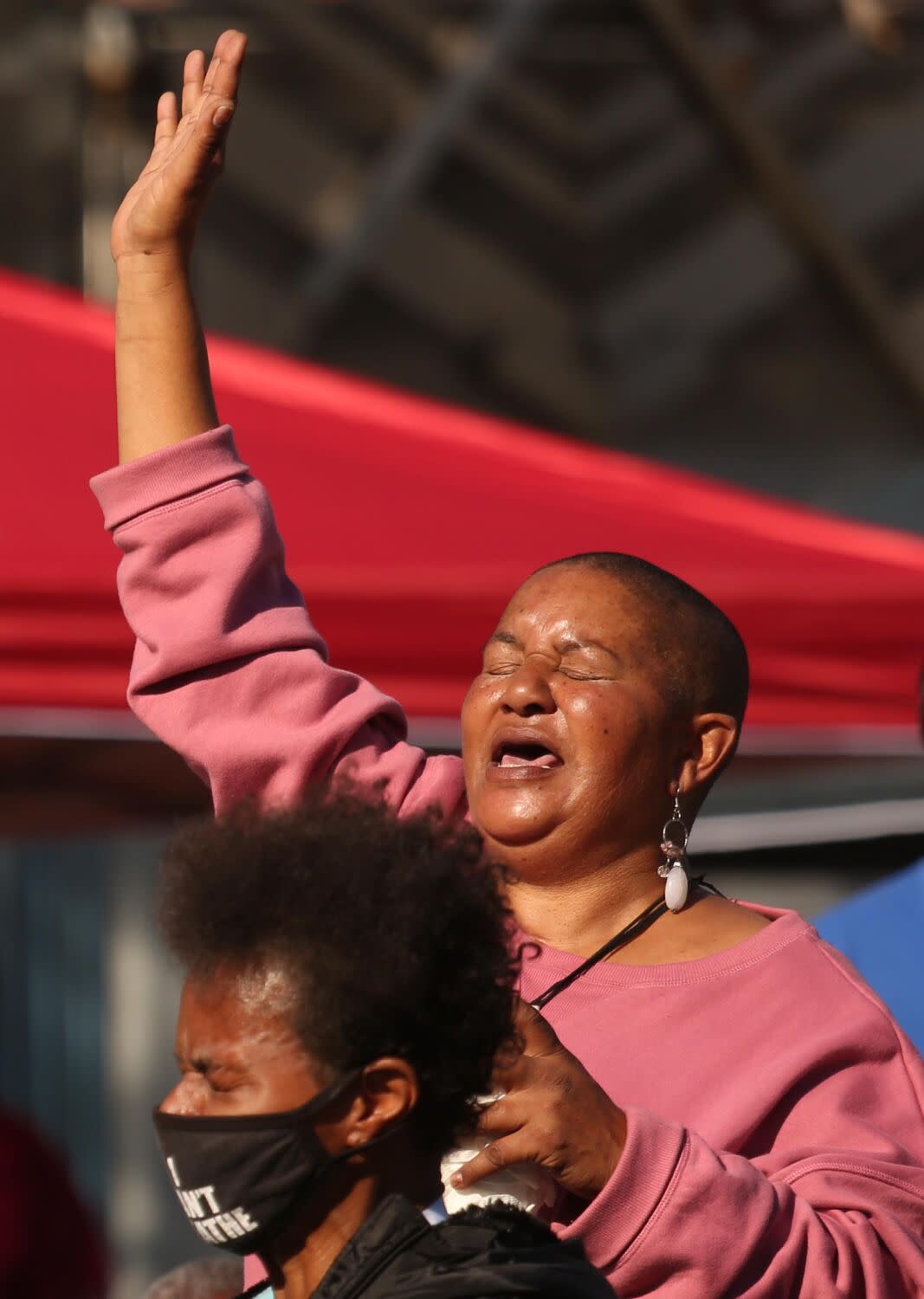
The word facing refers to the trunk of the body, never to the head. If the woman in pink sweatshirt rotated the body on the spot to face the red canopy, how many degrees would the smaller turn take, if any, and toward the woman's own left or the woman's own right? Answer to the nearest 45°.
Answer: approximately 135° to the woman's own right

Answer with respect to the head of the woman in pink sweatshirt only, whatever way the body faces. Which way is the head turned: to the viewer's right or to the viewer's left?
to the viewer's left

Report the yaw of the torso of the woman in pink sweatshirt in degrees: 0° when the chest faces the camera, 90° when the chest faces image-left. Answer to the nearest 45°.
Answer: approximately 45°
